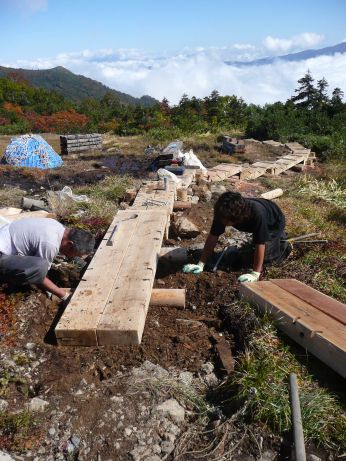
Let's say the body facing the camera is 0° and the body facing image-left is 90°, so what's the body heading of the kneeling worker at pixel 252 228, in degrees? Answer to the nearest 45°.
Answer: approximately 45°

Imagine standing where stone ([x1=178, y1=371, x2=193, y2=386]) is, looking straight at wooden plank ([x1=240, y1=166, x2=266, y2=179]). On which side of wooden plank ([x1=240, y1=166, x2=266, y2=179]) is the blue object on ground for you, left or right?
left

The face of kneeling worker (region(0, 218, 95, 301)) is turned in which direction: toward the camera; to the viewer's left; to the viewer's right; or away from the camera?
to the viewer's right

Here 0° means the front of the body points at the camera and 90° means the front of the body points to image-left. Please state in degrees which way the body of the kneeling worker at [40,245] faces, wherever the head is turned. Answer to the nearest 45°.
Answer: approximately 270°

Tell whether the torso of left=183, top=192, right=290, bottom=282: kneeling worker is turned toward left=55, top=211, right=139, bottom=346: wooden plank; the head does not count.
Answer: yes

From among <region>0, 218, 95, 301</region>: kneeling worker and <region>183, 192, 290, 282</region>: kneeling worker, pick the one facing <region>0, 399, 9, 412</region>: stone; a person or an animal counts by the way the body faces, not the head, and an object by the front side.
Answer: <region>183, 192, 290, 282</region>: kneeling worker

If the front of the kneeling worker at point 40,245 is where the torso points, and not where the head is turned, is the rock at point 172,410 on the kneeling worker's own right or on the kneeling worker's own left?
on the kneeling worker's own right

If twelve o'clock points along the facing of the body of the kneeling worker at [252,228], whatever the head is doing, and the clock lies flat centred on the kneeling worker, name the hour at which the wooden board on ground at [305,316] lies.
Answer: The wooden board on ground is roughly at 10 o'clock from the kneeling worker.

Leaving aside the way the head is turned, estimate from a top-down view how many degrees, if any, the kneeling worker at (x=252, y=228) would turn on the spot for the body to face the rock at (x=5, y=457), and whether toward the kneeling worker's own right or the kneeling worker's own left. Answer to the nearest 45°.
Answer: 0° — they already face it

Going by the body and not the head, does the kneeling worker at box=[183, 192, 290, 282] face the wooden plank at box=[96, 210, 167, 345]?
yes

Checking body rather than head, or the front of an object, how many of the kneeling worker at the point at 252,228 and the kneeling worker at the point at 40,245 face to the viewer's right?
1

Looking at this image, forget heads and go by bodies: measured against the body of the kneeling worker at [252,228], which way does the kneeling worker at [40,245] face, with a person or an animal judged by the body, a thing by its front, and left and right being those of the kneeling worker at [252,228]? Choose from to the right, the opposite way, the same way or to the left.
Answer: the opposite way

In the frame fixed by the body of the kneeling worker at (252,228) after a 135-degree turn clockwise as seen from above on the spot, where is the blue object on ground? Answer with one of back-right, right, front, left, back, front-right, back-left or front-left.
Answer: front-left

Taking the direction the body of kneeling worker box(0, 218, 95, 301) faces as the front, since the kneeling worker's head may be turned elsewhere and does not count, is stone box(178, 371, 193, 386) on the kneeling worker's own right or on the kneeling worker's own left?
on the kneeling worker's own right

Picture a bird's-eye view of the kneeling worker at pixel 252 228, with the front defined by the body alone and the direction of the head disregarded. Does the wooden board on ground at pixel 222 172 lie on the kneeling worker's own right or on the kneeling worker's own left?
on the kneeling worker's own right
